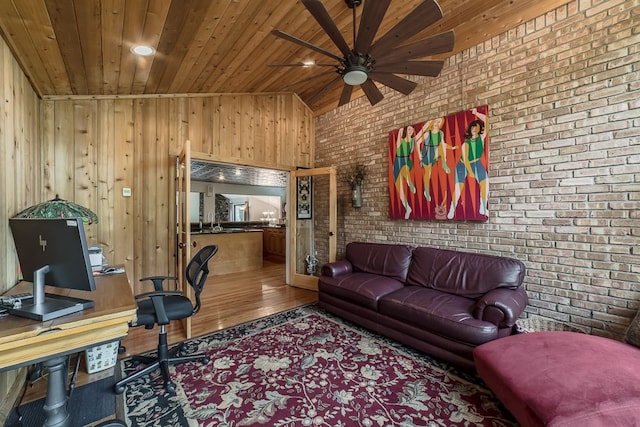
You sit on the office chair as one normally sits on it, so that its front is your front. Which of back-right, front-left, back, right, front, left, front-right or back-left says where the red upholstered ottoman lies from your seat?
back-left

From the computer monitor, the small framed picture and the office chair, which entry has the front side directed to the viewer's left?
the office chair

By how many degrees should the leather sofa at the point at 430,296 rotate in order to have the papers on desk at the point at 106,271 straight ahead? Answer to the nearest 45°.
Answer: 0° — it already faces it

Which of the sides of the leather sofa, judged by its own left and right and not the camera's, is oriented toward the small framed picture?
right

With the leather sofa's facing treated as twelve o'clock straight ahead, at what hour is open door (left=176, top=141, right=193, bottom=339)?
The open door is roughly at 1 o'clock from the leather sofa.

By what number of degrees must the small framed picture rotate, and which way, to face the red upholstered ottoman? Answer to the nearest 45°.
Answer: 0° — it already faces it

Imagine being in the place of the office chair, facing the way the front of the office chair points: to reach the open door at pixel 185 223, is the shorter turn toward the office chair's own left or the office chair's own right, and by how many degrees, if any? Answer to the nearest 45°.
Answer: approximately 90° to the office chair's own right

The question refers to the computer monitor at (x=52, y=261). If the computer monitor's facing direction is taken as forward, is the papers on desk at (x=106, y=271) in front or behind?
in front

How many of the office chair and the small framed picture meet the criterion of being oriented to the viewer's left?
1

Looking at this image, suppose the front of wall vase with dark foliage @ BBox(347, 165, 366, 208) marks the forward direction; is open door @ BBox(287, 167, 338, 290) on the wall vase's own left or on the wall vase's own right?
on the wall vase's own right

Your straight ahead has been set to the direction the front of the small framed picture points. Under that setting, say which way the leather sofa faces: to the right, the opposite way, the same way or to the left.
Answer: to the right

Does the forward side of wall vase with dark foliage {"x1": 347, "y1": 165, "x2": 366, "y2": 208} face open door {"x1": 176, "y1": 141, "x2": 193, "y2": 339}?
yes

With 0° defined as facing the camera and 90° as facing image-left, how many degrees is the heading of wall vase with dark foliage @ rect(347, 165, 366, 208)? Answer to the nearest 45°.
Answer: approximately 45°

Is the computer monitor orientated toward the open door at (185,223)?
yes

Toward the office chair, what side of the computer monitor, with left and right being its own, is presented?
front

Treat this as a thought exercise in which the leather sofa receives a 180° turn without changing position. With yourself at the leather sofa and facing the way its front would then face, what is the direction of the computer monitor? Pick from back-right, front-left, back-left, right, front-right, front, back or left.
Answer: back

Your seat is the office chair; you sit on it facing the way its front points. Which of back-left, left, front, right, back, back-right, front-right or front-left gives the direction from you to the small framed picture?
back-right

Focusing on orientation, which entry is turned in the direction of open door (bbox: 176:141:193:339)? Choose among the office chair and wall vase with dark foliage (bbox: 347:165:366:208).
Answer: the wall vase with dark foliage

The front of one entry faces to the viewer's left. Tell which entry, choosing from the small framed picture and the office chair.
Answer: the office chair

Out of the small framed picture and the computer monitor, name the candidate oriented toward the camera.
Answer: the small framed picture
